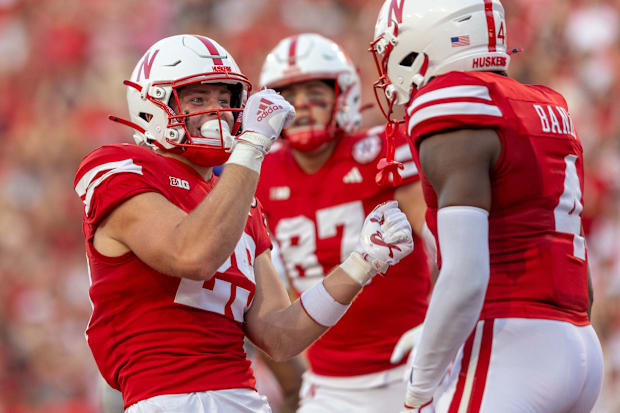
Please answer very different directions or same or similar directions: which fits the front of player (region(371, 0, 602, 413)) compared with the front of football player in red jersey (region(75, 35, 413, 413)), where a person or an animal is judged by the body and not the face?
very different directions

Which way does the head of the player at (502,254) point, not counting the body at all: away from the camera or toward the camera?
away from the camera

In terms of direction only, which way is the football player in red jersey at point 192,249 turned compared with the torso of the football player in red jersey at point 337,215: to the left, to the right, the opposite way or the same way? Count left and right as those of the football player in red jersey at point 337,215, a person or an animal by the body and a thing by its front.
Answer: to the left

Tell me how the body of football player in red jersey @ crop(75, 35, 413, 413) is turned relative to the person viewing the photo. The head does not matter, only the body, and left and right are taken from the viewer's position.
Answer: facing the viewer and to the right of the viewer

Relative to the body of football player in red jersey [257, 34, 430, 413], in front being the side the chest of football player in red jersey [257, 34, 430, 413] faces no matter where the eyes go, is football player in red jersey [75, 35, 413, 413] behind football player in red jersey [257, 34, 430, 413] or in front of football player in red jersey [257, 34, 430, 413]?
in front

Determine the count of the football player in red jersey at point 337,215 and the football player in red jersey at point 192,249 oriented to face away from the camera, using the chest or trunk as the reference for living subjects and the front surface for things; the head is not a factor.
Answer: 0

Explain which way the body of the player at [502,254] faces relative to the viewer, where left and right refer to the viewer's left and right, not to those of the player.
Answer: facing away from the viewer and to the left of the viewer

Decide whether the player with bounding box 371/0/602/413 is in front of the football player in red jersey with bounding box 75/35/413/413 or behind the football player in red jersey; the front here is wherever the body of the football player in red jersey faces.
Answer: in front

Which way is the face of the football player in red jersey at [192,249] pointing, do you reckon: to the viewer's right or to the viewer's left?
to the viewer's right
